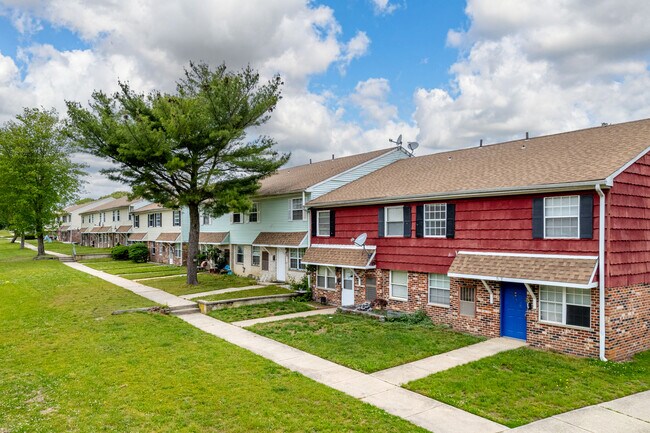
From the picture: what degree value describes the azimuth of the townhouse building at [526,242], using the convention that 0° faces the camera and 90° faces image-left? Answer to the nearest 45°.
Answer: approximately 45°

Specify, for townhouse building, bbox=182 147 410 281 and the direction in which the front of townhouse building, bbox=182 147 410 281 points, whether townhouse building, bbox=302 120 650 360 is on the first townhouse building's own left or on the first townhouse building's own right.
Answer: on the first townhouse building's own left

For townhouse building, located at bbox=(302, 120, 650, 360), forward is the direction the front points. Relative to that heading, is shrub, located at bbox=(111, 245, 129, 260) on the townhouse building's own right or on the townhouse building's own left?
on the townhouse building's own right

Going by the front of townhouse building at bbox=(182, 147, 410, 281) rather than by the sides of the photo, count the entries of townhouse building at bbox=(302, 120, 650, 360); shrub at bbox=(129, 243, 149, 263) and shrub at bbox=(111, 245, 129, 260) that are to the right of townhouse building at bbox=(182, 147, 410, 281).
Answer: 2

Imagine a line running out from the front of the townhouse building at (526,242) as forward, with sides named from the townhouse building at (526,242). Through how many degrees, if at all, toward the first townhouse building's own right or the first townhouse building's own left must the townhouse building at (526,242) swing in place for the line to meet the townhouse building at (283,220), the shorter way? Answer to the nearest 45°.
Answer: approximately 90° to the first townhouse building's own right

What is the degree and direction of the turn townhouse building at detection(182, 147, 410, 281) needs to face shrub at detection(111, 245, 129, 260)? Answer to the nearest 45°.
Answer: approximately 90° to its right

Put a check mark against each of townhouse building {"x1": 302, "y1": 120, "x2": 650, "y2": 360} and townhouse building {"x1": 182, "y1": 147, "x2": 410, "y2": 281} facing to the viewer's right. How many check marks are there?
0

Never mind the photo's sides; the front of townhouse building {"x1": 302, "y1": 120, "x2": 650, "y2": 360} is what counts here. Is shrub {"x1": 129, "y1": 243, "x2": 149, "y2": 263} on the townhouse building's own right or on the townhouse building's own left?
on the townhouse building's own right

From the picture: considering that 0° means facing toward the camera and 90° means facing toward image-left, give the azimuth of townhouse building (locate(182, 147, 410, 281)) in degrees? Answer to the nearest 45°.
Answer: approximately 45°
